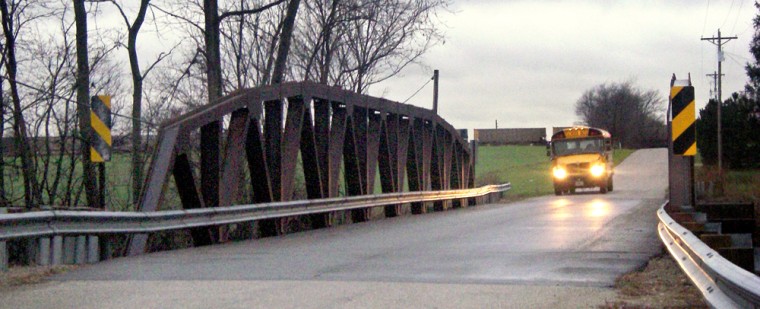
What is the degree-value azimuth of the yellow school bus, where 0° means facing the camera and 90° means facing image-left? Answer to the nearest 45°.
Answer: approximately 0°

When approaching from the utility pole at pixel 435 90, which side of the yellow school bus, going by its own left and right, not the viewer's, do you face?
right

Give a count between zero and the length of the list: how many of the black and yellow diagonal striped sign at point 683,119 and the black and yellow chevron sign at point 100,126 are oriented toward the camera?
2

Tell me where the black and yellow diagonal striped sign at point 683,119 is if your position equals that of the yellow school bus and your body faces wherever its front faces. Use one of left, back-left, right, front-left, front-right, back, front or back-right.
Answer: front

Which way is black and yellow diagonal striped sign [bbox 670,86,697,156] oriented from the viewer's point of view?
toward the camera

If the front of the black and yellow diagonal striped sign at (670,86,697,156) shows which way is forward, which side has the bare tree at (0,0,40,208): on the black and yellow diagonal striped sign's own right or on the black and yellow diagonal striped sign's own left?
on the black and yellow diagonal striped sign's own right

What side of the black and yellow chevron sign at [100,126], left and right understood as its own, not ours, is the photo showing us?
front

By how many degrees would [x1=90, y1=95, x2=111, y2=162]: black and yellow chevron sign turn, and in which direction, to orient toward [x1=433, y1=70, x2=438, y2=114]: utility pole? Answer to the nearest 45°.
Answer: approximately 135° to its left

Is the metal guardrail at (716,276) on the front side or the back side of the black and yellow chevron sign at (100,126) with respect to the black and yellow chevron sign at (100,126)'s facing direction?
on the front side

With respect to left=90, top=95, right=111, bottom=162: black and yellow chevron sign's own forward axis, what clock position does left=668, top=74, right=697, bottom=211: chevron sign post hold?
The chevron sign post is roughly at 10 o'clock from the black and yellow chevron sign.

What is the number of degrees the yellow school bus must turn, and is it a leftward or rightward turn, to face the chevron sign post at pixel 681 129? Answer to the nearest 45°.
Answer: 0° — it already faces it

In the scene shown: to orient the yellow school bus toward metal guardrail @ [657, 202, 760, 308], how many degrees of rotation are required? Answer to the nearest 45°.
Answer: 0° — it already faces it

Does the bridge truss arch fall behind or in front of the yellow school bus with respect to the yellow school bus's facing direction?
in front
